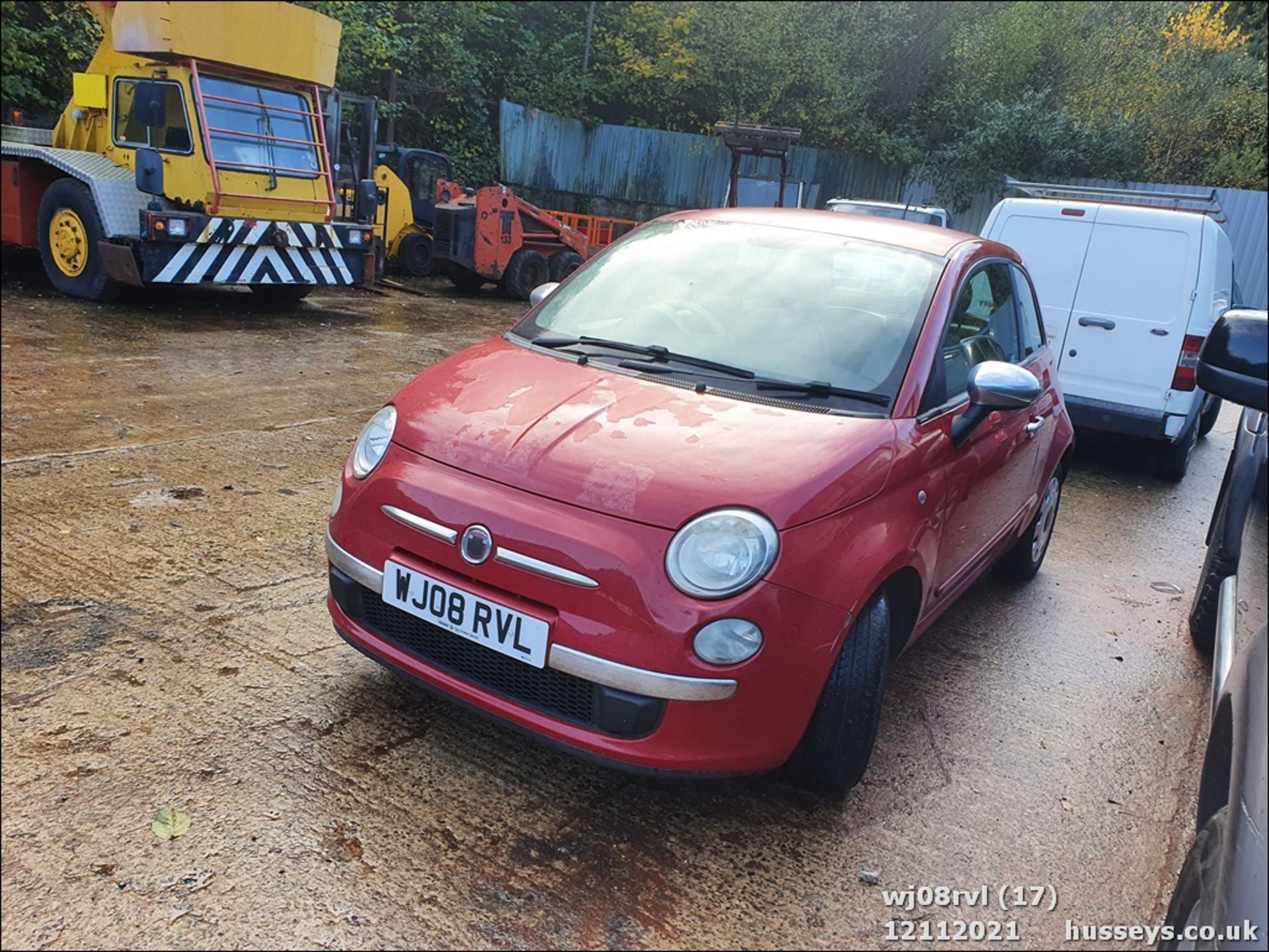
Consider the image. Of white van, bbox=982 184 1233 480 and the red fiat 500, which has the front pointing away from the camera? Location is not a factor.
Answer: the white van

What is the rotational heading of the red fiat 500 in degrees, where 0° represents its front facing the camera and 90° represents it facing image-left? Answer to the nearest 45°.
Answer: approximately 45°

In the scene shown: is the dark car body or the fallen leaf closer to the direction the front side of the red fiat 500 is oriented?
the fallen leaf

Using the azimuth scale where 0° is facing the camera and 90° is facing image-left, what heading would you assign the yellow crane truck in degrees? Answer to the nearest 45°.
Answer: approximately 315°

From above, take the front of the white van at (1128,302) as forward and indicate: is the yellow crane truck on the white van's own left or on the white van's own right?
on the white van's own left

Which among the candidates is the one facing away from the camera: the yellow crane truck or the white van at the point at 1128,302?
the white van

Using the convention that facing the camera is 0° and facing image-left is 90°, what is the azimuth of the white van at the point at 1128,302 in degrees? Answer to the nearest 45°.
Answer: approximately 180°

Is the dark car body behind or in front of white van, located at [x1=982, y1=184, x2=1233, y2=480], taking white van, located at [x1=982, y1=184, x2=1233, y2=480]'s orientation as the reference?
behind
